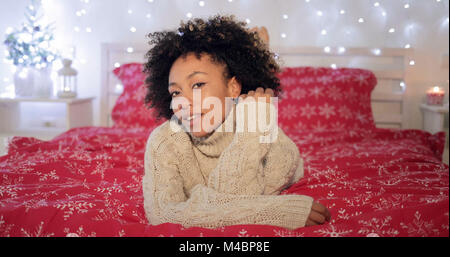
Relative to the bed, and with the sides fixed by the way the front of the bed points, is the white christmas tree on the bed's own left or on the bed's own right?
on the bed's own right

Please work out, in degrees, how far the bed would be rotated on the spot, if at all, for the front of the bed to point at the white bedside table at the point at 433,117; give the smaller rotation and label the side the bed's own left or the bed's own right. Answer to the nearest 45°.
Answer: approximately 135° to the bed's own left

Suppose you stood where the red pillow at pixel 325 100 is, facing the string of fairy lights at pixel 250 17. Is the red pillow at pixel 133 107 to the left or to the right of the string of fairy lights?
left

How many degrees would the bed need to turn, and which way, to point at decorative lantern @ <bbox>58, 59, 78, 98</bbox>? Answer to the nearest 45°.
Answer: approximately 135° to its right

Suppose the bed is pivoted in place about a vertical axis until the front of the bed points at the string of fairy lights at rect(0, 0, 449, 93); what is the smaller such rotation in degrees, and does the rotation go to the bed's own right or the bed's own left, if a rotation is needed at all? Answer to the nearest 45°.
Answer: approximately 180°

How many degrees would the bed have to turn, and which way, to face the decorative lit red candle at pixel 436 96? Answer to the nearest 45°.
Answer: approximately 135° to its left

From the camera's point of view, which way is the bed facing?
toward the camera
